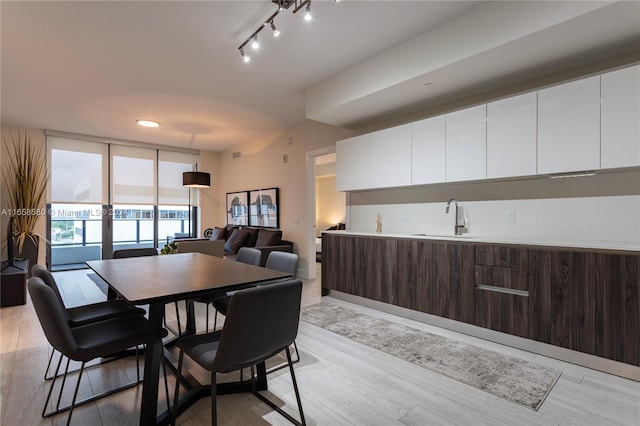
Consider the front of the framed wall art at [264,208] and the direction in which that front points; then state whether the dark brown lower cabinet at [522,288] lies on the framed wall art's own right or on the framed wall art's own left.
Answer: on the framed wall art's own left

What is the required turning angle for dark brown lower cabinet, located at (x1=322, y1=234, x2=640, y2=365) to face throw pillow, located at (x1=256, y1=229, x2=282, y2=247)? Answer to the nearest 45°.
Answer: approximately 45° to its right

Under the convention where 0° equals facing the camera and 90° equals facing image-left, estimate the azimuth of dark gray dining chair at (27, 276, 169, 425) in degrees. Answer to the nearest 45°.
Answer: approximately 225°

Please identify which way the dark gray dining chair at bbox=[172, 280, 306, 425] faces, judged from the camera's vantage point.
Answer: facing away from the viewer and to the left of the viewer

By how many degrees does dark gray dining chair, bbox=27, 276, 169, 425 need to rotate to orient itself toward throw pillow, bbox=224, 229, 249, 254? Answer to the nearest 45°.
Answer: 0° — it already faces it

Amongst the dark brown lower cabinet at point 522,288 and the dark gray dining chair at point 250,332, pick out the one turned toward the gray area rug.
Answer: the dark brown lower cabinet

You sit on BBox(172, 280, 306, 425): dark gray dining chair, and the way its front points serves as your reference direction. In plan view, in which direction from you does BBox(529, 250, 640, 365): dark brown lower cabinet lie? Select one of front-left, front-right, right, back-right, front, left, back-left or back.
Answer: back-right

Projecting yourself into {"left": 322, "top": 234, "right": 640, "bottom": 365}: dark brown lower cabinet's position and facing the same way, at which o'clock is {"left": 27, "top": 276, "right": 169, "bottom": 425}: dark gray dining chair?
The dark gray dining chair is roughly at 12 o'clock from the dark brown lower cabinet.

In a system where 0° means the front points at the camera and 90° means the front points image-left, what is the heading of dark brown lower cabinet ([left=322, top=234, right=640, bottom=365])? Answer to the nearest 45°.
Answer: approximately 45°

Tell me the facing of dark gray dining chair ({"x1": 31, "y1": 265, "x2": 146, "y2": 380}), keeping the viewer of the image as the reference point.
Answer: facing away from the viewer and to the right of the viewer
